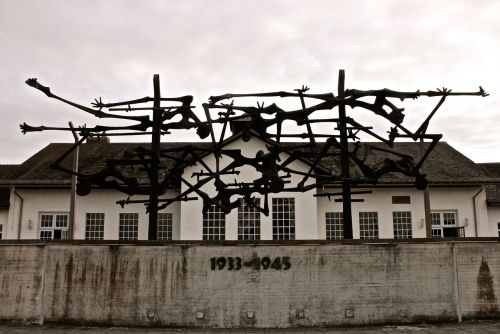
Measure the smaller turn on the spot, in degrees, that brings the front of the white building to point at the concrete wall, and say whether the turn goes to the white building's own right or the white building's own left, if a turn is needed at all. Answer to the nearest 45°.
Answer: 0° — it already faces it

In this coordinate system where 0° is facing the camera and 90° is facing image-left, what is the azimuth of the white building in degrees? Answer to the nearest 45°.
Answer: approximately 0°

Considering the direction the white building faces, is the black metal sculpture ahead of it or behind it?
ahead
